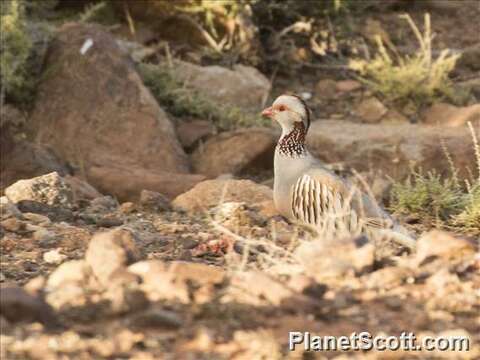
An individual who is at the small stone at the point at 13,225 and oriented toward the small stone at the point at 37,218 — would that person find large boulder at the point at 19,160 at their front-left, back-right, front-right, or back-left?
front-left

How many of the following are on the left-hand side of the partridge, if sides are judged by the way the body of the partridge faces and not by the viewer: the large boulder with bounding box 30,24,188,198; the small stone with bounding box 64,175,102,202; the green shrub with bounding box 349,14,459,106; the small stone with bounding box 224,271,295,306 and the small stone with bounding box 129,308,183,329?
2

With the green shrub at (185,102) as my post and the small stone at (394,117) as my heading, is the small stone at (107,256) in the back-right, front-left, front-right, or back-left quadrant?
back-right

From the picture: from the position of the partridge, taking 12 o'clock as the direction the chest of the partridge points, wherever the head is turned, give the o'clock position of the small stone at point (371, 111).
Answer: The small stone is roughly at 3 o'clock from the partridge.

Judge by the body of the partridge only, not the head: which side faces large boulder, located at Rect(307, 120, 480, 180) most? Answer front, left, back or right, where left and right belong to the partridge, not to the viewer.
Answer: right

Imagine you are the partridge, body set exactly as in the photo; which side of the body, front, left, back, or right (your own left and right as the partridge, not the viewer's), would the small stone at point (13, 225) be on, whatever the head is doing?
front

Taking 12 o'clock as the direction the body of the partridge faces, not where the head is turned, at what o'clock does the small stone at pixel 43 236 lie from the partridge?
The small stone is roughly at 12 o'clock from the partridge.

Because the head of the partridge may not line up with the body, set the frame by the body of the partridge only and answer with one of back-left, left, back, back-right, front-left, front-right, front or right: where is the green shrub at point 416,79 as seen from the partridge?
right

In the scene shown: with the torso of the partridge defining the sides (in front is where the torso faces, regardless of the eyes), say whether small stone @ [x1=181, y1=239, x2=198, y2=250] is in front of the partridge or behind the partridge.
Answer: in front

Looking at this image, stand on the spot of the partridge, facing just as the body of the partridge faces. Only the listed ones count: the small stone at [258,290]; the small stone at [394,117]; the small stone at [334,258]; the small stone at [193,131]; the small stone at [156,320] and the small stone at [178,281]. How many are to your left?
4

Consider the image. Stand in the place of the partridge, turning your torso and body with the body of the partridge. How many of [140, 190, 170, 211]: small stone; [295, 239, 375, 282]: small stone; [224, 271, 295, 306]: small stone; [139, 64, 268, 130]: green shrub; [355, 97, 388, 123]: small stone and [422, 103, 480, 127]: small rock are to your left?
2

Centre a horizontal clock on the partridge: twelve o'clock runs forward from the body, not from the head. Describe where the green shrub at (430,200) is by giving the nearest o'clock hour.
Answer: The green shrub is roughly at 4 o'clock from the partridge.

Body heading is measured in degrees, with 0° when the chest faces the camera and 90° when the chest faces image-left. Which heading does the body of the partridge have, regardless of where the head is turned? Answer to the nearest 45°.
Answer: approximately 90°

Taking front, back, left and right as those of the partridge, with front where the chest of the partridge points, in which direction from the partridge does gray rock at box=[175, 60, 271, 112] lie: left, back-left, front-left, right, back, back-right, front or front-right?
right

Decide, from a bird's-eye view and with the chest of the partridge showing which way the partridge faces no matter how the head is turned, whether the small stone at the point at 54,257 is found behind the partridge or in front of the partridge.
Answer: in front

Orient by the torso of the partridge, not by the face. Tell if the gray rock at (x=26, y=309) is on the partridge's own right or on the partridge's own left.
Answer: on the partridge's own left

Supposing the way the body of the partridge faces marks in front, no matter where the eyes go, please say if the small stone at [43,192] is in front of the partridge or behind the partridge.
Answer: in front

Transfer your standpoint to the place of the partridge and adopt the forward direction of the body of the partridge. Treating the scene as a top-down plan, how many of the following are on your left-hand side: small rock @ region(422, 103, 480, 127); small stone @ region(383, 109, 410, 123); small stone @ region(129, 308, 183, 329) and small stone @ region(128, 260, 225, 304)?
2

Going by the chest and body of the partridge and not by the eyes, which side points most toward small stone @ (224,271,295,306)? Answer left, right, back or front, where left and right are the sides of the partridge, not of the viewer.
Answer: left
